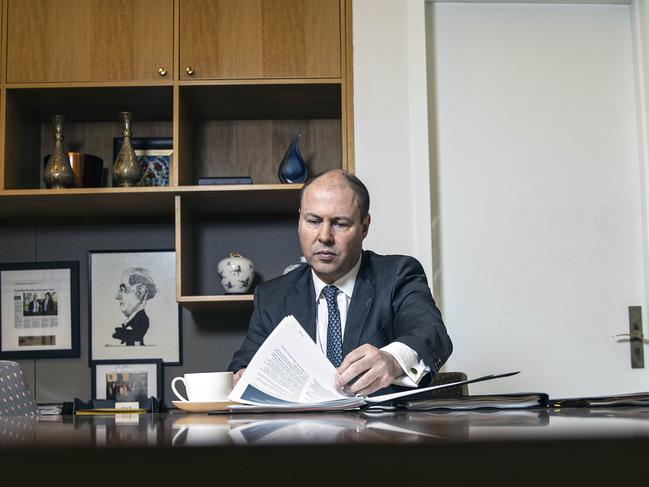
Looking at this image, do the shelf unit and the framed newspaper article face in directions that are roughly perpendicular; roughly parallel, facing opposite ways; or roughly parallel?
roughly parallel

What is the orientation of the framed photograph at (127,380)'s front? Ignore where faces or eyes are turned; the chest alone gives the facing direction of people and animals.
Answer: toward the camera

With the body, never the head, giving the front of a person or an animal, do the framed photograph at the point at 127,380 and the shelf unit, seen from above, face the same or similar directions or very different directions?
same or similar directions

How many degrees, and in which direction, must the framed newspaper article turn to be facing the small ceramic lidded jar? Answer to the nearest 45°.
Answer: approximately 45° to its left

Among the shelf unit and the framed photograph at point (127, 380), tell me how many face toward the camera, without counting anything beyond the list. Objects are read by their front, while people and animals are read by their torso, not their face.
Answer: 2

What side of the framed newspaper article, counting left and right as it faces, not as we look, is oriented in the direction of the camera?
front

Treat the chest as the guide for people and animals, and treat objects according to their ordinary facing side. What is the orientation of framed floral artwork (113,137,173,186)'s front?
toward the camera

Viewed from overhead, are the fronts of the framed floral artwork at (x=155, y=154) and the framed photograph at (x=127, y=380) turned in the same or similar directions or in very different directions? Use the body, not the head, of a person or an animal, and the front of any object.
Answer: same or similar directions

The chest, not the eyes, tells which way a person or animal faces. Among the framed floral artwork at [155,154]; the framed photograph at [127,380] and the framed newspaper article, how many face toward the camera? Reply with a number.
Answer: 3

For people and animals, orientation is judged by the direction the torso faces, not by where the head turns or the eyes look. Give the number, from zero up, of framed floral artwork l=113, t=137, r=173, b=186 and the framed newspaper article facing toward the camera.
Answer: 2
